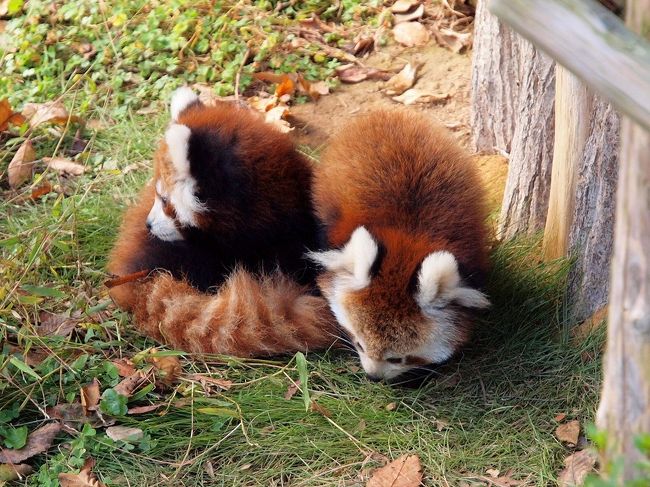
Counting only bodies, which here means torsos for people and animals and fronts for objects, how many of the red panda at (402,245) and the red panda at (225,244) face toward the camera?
1

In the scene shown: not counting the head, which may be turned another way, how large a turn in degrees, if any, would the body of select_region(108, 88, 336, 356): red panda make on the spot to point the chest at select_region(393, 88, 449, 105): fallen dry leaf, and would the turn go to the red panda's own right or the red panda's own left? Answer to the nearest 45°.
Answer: approximately 135° to the red panda's own right

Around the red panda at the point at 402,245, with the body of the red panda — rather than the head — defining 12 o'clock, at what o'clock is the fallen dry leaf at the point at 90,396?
The fallen dry leaf is roughly at 2 o'clock from the red panda.

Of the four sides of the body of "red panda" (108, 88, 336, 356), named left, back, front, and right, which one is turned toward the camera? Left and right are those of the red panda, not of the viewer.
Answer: left

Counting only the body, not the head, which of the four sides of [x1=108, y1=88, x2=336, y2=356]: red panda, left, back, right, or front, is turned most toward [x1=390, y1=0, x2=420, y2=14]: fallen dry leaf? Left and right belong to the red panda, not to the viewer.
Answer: right

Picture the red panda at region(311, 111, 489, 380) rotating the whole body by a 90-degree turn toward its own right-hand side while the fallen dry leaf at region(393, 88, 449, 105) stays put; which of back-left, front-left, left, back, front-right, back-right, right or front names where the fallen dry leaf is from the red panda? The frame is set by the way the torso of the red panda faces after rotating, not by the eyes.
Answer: right

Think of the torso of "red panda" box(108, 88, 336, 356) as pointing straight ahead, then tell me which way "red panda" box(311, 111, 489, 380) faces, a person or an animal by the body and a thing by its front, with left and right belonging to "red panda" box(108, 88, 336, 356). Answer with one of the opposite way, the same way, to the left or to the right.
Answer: to the left

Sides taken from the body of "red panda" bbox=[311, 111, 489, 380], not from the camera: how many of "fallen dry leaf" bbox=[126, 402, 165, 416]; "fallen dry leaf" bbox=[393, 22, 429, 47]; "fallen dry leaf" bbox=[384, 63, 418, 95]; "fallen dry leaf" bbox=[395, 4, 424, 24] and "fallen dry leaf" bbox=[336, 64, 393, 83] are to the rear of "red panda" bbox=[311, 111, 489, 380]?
4

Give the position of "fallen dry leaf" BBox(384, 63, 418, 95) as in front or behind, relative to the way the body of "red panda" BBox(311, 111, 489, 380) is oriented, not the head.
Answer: behind

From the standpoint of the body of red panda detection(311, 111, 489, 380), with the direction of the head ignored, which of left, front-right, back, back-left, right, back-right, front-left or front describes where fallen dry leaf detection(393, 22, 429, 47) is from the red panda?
back
